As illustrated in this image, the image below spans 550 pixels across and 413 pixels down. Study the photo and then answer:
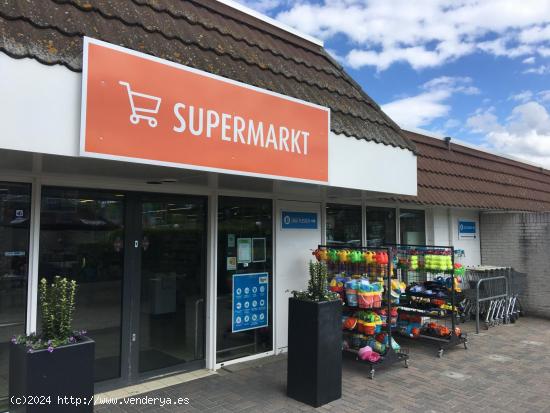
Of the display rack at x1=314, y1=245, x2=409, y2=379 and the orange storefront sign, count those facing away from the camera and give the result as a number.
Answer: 0

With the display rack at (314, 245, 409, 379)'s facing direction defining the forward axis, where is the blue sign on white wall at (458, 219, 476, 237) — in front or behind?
behind

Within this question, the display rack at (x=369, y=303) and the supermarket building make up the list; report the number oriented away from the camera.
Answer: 0

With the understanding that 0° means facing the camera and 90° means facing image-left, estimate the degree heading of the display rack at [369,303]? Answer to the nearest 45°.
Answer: approximately 45°

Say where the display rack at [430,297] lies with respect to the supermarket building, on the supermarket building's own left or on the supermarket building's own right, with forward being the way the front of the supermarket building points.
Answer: on the supermarket building's own left

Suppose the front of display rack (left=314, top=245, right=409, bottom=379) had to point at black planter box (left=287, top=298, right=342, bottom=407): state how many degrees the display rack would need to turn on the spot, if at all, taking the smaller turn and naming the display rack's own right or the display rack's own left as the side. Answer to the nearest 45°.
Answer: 0° — it already faces it

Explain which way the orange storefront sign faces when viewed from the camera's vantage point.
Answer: facing the viewer and to the right of the viewer

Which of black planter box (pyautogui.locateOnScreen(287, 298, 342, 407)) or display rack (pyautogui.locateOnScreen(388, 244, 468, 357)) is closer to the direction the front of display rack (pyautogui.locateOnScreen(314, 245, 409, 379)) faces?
the black planter box

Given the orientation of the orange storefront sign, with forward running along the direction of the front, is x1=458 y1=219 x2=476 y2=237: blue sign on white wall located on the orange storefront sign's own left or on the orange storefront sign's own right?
on the orange storefront sign's own left

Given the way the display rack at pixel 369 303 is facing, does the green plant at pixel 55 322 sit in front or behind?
in front

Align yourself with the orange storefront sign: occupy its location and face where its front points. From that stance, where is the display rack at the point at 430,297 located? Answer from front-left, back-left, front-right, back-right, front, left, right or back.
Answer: left
